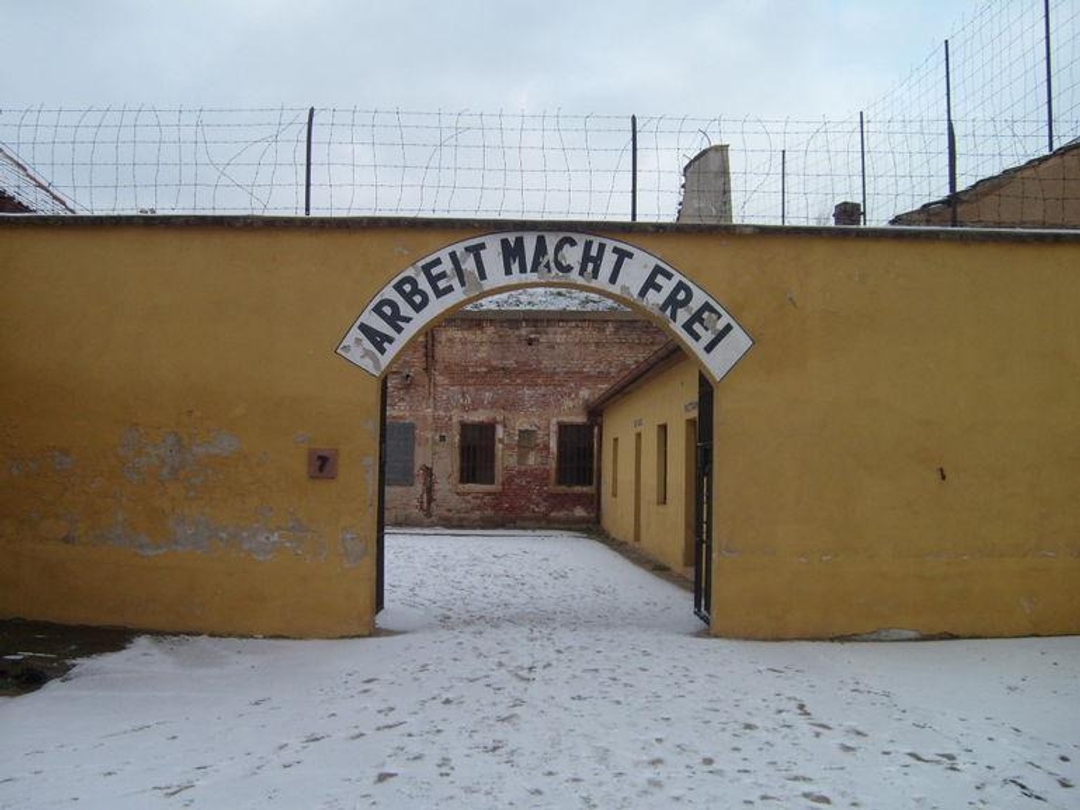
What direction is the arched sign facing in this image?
toward the camera

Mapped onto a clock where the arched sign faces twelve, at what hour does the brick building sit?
The brick building is roughly at 6 o'clock from the arched sign.
